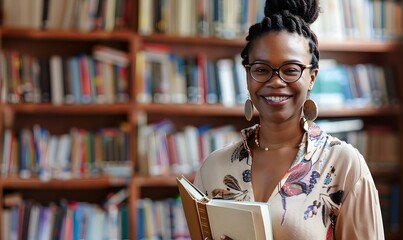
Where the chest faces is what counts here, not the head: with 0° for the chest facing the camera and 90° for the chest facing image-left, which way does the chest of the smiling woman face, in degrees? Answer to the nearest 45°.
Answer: approximately 45°

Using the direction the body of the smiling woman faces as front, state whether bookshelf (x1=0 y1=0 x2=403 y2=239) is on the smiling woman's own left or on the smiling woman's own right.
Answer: on the smiling woman's own right

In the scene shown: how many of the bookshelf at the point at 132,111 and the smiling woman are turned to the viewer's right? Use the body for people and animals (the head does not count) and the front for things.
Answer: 0

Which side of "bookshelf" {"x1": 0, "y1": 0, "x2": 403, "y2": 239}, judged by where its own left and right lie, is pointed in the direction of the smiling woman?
front

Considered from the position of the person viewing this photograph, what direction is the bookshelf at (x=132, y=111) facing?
facing the viewer

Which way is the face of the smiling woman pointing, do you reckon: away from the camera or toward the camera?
toward the camera
